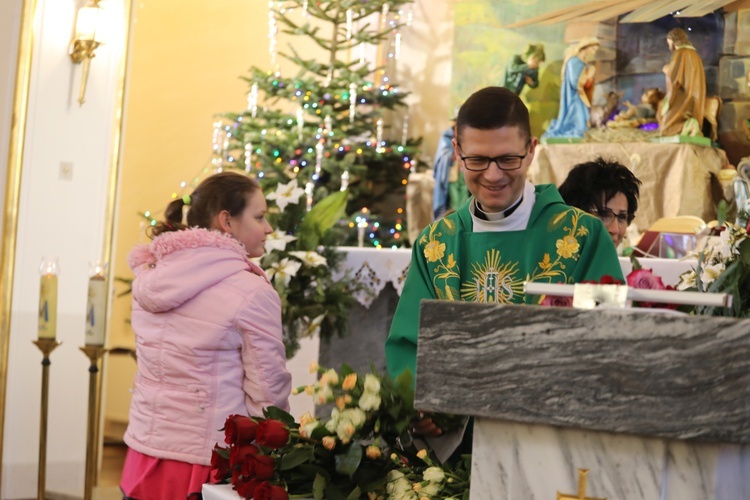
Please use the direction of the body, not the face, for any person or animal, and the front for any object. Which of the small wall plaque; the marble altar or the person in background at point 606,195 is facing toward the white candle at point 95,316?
the small wall plaque

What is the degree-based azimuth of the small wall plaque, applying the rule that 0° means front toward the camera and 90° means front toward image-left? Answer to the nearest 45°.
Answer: approximately 0°

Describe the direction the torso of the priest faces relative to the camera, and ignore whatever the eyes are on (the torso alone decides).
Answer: toward the camera

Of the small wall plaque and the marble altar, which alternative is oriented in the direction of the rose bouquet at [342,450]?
the small wall plaque

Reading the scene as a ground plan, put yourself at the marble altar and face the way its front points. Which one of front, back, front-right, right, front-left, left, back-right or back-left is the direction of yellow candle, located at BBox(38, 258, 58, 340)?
back-right

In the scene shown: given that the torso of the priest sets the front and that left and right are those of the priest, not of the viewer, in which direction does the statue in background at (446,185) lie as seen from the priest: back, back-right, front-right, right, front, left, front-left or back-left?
back

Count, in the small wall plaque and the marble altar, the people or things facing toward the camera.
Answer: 2

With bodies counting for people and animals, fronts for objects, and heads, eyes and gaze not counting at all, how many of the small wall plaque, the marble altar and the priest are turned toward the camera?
3

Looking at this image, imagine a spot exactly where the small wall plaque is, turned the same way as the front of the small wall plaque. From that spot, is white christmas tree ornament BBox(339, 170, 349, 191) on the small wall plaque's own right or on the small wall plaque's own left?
on the small wall plaque's own left
